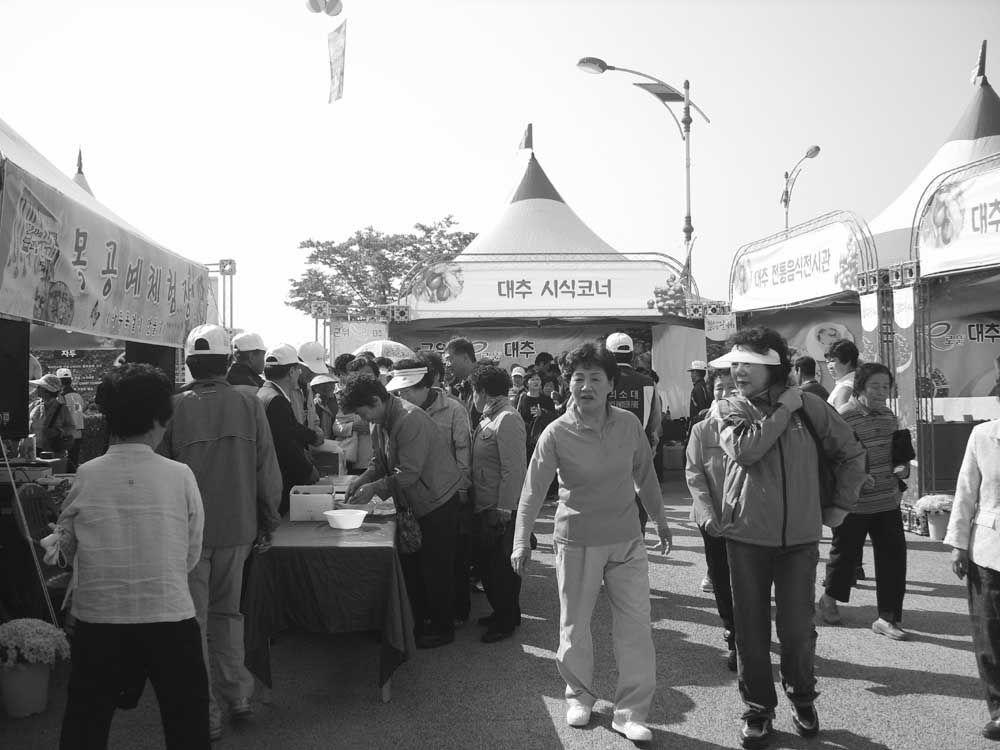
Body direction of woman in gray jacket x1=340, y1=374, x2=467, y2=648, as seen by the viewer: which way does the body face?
to the viewer's left

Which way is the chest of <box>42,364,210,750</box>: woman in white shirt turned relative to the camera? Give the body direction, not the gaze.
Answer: away from the camera

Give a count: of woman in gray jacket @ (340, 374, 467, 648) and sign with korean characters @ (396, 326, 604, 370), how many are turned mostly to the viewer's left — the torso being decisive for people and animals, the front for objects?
1

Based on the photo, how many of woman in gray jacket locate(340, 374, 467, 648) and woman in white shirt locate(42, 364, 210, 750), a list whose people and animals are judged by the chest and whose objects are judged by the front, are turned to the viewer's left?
1

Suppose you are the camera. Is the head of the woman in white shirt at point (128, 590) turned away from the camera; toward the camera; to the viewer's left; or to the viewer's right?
away from the camera

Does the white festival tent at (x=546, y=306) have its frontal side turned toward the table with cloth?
yes

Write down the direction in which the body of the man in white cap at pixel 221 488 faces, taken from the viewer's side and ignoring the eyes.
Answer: away from the camera

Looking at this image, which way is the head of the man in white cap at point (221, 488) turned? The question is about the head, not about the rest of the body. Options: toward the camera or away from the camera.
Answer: away from the camera

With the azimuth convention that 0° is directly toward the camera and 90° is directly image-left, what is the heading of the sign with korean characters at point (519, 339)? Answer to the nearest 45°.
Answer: approximately 0°
